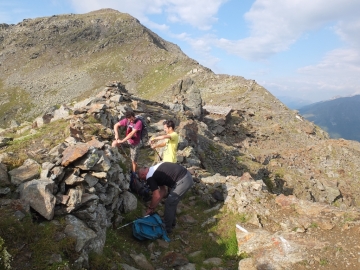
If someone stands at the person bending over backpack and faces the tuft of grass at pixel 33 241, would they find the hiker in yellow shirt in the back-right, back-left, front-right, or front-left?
back-right

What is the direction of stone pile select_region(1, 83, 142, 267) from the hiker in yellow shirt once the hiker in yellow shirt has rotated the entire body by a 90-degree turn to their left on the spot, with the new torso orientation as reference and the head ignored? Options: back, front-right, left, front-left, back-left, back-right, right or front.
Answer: front-right

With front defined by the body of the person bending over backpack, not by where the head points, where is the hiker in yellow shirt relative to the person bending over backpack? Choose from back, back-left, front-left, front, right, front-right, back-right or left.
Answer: right

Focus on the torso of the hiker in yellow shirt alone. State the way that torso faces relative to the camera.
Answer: to the viewer's left

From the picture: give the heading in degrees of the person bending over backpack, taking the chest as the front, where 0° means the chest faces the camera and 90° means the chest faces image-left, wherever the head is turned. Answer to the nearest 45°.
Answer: approximately 90°

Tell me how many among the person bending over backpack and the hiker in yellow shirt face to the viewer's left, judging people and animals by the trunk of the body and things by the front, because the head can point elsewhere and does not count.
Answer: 2

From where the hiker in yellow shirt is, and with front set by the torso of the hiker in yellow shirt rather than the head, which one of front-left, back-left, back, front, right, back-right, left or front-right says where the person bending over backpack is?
left

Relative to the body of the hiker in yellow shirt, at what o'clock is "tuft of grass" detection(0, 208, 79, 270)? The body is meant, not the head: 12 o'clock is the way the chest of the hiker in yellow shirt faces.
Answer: The tuft of grass is roughly at 10 o'clock from the hiker in yellow shirt.

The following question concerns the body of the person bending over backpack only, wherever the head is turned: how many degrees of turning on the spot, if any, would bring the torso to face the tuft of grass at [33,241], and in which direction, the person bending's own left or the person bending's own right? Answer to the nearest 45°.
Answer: approximately 45° to the person bending's own left
